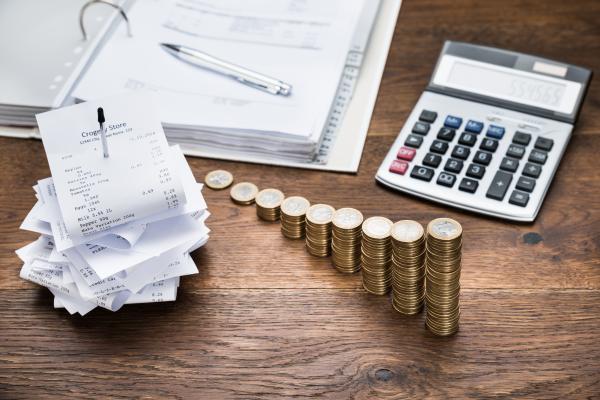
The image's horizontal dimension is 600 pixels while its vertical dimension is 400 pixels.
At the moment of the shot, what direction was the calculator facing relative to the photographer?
facing the viewer
